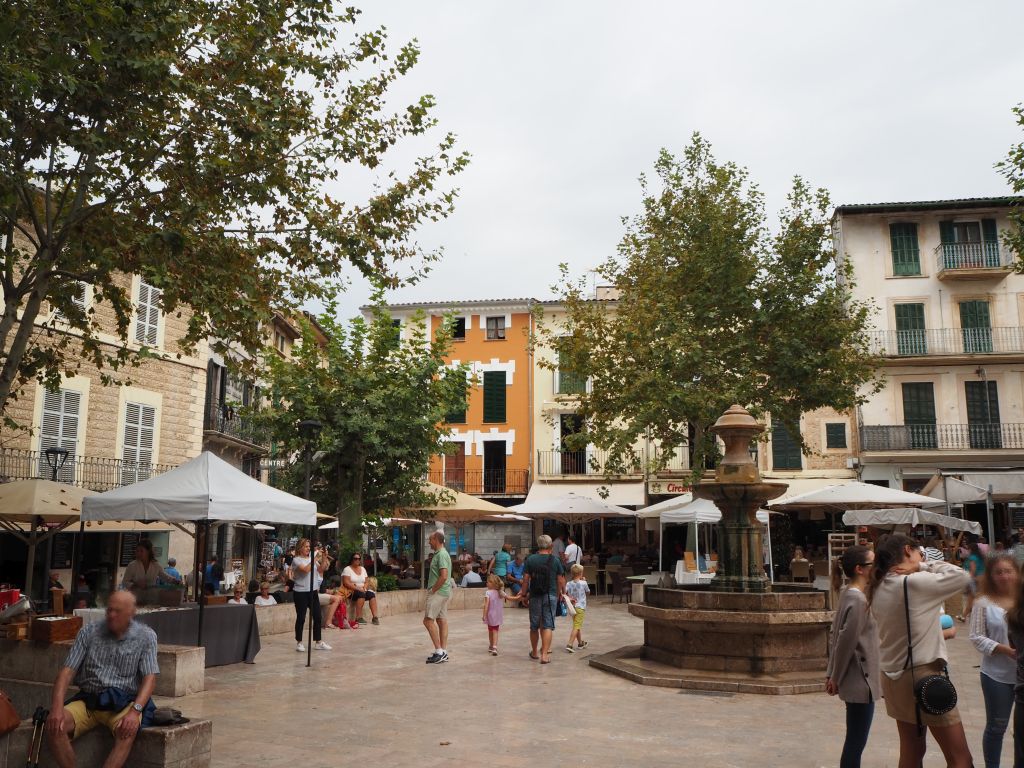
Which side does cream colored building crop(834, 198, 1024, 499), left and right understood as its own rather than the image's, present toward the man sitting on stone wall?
front

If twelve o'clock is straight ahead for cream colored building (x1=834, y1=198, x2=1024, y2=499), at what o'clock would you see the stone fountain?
The stone fountain is roughly at 12 o'clock from the cream colored building.

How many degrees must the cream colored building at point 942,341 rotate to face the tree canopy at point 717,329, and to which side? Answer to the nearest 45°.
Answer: approximately 45° to its right

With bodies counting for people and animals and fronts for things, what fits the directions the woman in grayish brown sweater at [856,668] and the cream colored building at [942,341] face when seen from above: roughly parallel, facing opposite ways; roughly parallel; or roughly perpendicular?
roughly perpendicular

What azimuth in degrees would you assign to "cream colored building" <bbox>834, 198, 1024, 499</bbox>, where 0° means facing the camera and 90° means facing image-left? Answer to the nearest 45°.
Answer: approximately 0°
